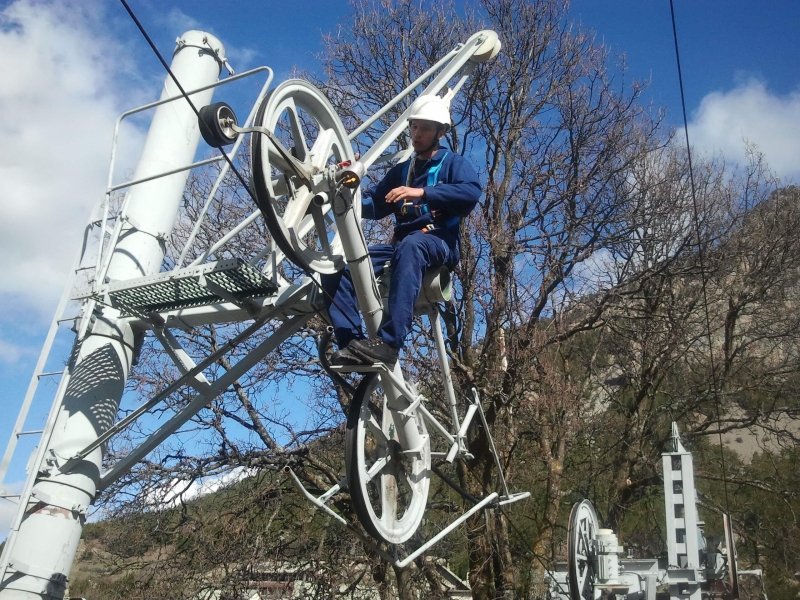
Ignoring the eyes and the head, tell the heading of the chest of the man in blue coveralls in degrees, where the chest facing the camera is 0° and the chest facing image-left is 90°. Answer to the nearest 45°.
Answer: approximately 45°

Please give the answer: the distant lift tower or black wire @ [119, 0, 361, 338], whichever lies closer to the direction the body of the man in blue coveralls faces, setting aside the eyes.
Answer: the black wire

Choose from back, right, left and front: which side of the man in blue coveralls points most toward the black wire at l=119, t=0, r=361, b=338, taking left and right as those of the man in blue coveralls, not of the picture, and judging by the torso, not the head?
front

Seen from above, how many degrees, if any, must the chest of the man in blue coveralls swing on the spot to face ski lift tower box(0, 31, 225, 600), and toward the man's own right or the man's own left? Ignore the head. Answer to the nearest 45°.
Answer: approximately 45° to the man's own right

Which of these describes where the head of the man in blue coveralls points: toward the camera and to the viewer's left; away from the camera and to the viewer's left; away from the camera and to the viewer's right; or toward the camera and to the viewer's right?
toward the camera and to the viewer's left

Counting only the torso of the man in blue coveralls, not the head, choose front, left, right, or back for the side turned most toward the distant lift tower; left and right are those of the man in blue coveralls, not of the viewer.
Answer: back

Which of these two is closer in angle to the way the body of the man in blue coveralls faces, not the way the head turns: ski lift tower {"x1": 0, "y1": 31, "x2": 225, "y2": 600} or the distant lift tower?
the ski lift tower
